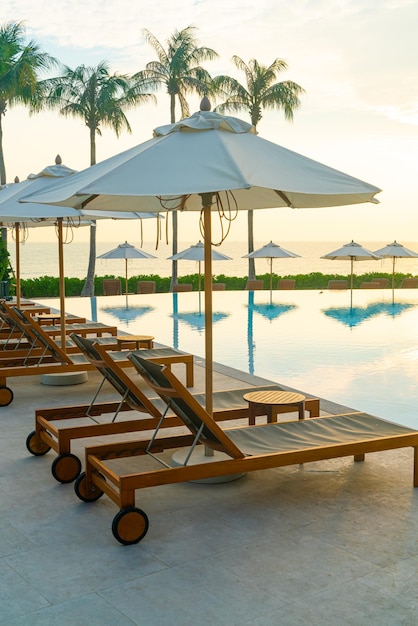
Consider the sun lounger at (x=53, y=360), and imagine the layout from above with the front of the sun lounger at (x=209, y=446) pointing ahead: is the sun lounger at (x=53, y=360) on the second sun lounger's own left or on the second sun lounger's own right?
on the second sun lounger's own left

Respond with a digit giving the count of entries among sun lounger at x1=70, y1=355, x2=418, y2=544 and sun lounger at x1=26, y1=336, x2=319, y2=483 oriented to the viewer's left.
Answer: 0

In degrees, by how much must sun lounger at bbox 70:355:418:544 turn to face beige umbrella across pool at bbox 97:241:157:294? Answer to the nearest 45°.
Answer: approximately 45° to its left

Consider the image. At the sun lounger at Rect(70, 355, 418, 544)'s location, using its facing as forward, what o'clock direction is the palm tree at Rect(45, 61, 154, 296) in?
The palm tree is roughly at 10 o'clock from the sun lounger.

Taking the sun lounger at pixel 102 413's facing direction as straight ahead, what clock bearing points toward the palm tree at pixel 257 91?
The palm tree is roughly at 11 o'clock from the sun lounger.

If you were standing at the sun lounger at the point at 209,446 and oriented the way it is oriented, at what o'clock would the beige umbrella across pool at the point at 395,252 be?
The beige umbrella across pool is roughly at 11 o'clock from the sun lounger.

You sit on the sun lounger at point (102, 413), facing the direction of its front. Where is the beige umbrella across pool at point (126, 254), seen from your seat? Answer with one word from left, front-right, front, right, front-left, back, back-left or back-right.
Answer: front-left

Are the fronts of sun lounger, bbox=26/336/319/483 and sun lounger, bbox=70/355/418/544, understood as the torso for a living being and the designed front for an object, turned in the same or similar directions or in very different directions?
same or similar directions

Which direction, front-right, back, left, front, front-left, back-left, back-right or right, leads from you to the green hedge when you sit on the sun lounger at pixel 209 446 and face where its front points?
front-left

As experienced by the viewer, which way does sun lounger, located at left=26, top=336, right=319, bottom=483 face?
facing away from the viewer and to the right of the viewer

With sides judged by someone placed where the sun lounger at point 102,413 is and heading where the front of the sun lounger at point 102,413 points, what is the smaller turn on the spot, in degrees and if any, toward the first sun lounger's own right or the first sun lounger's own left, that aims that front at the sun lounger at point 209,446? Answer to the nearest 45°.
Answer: approximately 90° to the first sun lounger's own right

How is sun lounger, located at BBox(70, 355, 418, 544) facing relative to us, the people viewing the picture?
facing away from the viewer and to the right of the viewer

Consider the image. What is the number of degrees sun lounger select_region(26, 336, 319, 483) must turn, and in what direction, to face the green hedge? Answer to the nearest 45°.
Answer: approximately 45° to its left

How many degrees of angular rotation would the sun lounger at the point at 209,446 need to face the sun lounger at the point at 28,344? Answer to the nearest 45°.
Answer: approximately 90° to its left
